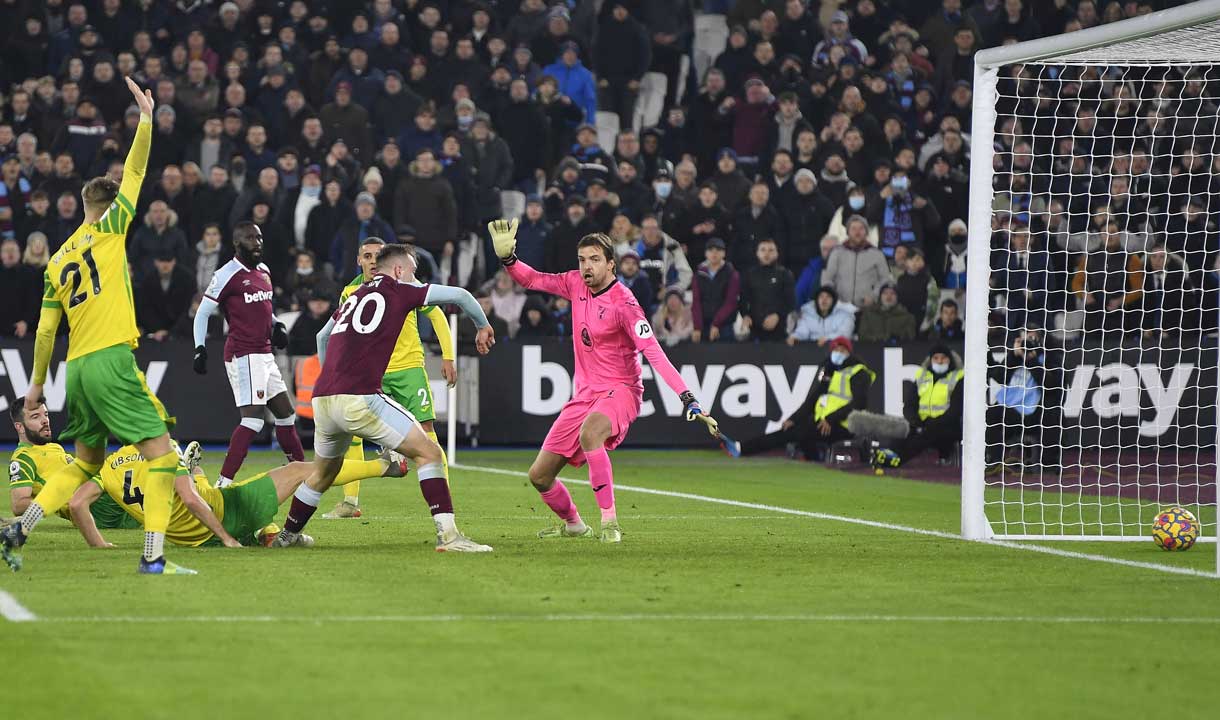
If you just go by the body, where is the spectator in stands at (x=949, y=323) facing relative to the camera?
toward the camera

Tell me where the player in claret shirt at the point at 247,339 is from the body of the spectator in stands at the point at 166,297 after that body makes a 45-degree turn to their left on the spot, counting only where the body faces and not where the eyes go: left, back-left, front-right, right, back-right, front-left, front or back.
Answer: front-right

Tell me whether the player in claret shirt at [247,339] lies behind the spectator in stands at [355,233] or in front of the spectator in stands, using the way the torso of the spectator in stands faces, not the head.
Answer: in front

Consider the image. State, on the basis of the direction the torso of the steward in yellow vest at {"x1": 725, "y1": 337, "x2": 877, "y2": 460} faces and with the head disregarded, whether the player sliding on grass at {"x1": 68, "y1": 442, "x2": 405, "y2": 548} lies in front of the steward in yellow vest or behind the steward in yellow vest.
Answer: in front

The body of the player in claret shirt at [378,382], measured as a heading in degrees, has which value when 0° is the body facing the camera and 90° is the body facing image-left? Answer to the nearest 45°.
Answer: approximately 225°

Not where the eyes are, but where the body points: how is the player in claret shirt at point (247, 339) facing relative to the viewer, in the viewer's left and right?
facing the viewer and to the right of the viewer

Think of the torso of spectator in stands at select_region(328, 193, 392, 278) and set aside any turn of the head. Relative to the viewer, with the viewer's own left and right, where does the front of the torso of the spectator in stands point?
facing the viewer

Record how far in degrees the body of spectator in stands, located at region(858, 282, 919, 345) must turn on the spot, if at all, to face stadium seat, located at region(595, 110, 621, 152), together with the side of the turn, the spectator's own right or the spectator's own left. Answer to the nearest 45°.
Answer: approximately 135° to the spectator's own right

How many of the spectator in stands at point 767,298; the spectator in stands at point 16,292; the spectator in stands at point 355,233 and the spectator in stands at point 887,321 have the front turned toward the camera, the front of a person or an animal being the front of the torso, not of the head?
4

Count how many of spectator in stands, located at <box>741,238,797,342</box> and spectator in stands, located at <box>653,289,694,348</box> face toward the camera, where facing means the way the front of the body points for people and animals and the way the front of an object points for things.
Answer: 2

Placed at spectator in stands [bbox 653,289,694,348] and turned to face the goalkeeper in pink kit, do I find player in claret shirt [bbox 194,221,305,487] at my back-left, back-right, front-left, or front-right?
front-right

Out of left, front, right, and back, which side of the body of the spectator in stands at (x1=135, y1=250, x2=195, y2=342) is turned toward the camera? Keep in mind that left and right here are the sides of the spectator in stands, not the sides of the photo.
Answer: front

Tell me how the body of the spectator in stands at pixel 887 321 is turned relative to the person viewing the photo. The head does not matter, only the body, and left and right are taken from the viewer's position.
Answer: facing the viewer

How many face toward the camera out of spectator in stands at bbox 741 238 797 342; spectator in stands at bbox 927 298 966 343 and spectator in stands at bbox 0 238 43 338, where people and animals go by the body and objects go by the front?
3

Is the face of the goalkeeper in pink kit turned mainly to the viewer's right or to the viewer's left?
to the viewer's left
